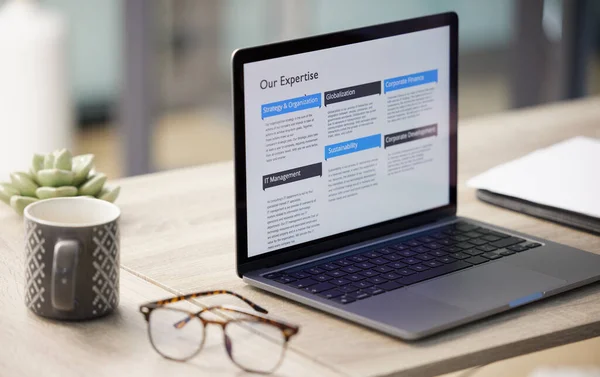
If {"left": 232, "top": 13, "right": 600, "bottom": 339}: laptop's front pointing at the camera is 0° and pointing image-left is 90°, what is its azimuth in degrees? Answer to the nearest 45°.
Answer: approximately 315°
